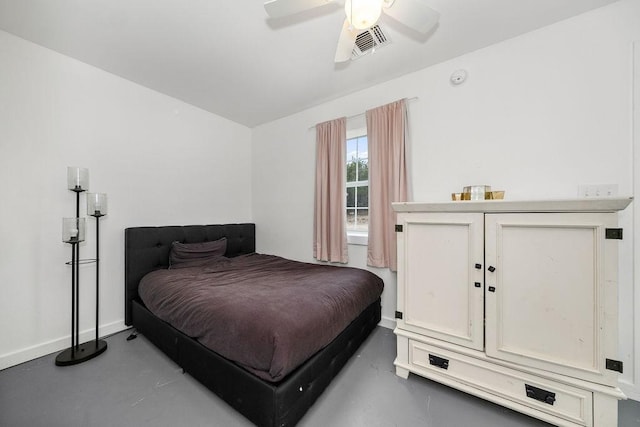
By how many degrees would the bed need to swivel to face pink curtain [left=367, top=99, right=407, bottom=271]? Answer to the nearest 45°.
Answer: approximately 45° to its left

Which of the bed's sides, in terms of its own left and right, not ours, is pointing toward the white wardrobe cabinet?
front

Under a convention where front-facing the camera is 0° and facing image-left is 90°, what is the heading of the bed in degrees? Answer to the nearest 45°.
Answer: approximately 315°

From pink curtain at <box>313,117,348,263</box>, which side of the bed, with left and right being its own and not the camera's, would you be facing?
left
